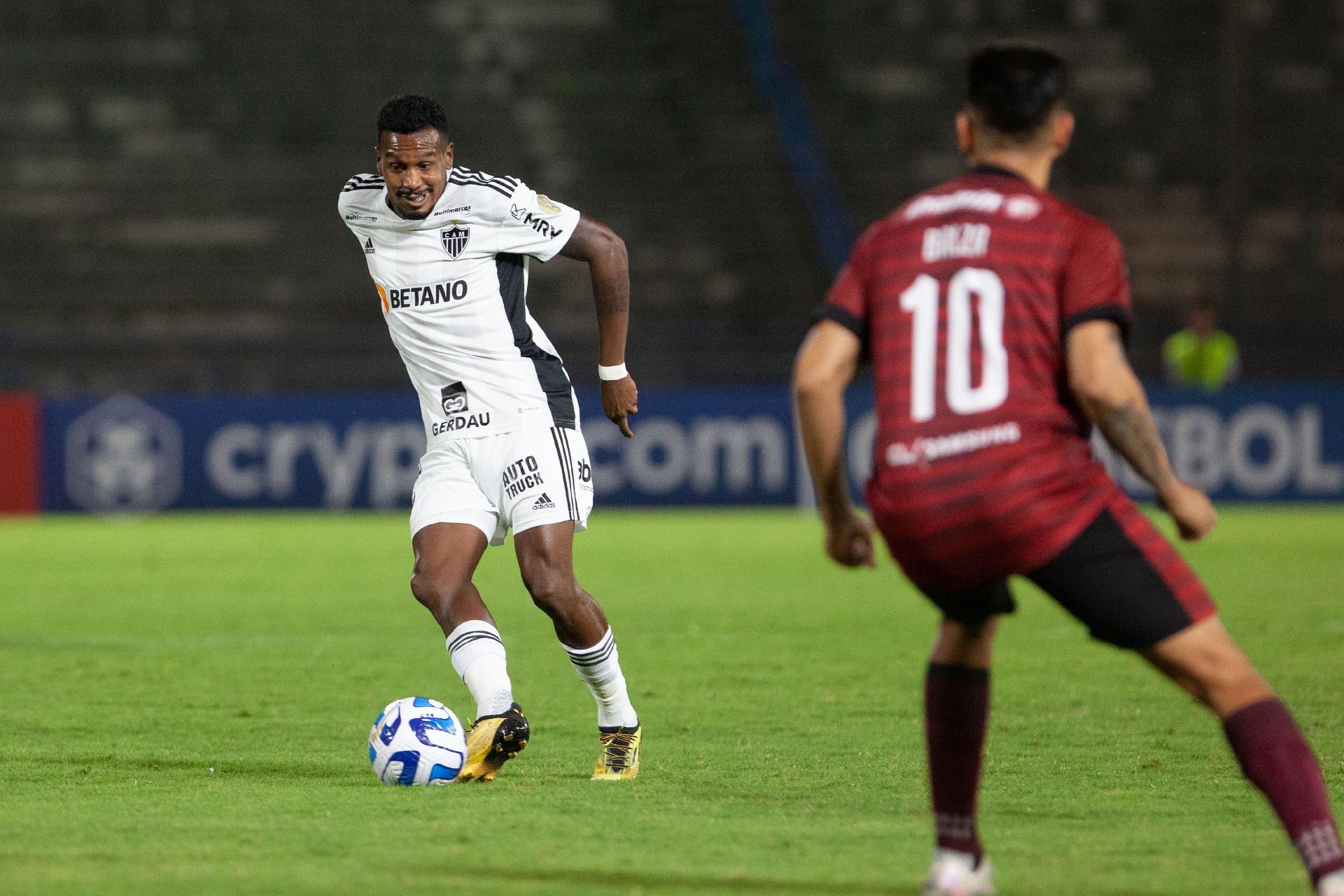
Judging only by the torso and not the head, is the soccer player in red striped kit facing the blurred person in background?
yes

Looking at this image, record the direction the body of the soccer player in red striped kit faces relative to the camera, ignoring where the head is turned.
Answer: away from the camera

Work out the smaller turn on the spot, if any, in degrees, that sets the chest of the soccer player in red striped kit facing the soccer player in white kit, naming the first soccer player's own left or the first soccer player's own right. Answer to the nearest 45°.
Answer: approximately 45° to the first soccer player's own left
